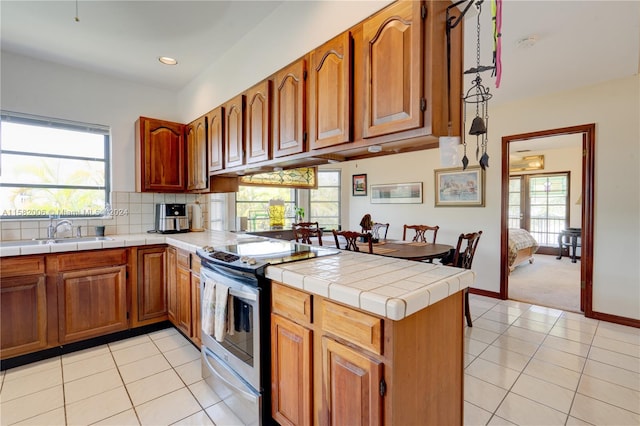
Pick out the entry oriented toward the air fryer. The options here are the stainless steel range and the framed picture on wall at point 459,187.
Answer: the framed picture on wall

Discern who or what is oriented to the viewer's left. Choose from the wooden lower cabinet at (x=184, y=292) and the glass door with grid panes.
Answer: the wooden lower cabinet

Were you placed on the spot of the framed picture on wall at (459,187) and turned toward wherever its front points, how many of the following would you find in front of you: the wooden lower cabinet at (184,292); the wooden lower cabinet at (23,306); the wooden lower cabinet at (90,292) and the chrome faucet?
4

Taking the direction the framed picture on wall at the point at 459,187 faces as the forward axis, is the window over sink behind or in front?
in front

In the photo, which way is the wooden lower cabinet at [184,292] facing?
to the viewer's left

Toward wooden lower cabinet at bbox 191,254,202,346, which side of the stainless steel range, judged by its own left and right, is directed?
right

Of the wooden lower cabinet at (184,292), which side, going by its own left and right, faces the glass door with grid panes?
back

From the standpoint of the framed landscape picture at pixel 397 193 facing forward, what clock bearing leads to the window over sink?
The window over sink is roughly at 12 o'clock from the framed landscape picture.
